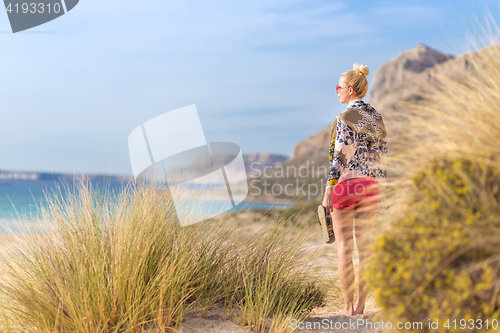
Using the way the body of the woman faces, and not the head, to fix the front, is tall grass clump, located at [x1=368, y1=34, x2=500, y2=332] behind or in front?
behind

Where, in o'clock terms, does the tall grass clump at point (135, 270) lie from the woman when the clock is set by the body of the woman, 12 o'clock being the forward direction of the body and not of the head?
The tall grass clump is roughly at 10 o'clock from the woman.

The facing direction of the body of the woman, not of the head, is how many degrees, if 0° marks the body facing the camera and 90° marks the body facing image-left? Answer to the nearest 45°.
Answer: approximately 135°
